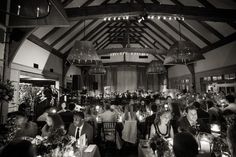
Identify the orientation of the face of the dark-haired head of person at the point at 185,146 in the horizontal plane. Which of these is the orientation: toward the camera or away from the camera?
away from the camera

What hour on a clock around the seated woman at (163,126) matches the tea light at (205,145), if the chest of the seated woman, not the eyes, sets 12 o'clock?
The tea light is roughly at 11 o'clock from the seated woman.

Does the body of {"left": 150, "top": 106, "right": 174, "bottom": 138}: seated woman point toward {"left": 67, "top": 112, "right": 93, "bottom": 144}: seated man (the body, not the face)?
no

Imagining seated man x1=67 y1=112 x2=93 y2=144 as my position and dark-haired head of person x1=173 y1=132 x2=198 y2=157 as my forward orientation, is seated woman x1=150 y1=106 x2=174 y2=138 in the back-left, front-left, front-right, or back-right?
front-left

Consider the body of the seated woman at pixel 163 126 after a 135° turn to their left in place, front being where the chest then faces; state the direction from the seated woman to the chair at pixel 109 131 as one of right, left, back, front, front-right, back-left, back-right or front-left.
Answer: left

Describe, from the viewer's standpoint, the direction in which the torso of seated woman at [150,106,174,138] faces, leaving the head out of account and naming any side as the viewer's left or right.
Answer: facing the viewer

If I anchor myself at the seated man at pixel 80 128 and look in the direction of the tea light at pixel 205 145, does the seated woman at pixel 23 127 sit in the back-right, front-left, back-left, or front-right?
back-right

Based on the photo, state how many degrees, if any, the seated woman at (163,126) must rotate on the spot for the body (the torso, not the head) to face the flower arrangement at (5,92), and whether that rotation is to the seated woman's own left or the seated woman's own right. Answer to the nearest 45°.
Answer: approximately 90° to the seated woman's own right

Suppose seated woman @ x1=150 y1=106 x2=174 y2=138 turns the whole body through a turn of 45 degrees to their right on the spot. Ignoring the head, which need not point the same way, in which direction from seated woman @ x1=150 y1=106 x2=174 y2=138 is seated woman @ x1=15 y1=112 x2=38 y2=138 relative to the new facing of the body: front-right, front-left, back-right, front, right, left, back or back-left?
front-right

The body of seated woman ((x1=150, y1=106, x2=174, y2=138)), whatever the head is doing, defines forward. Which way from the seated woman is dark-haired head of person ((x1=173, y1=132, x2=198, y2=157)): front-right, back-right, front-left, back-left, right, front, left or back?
front
